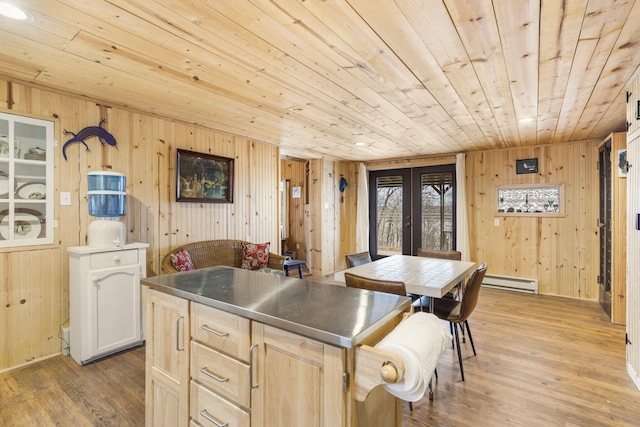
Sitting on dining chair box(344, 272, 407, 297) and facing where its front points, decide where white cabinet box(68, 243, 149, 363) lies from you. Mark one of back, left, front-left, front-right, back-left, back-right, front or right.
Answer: back-left

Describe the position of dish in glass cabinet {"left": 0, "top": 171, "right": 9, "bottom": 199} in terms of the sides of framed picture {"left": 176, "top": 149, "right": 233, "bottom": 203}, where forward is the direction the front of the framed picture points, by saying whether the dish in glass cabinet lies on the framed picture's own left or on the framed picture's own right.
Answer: on the framed picture's own right

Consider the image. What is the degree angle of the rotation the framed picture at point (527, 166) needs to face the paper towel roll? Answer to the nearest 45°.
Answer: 0° — it already faces it

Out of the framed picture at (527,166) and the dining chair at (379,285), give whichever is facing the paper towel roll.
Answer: the framed picture

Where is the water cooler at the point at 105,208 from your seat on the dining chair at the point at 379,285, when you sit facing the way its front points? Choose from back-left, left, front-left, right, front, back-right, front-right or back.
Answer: back-left

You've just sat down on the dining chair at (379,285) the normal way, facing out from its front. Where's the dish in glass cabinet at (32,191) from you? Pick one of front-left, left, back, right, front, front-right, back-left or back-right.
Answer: back-left

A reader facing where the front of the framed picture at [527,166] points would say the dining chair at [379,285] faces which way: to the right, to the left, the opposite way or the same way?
the opposite way

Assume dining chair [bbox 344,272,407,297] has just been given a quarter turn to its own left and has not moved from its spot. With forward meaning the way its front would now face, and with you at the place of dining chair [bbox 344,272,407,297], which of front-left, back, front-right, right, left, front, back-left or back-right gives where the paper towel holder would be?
back-left

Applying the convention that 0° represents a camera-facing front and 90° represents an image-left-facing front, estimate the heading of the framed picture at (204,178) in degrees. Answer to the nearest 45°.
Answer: approximately 315°

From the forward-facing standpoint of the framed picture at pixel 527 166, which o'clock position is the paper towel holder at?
The paper towel holder is roughly at 12 o'clock from the framed picture.

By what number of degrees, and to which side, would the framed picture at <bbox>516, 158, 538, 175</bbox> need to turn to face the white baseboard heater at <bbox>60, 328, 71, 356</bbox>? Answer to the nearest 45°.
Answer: approximately 45° to its right

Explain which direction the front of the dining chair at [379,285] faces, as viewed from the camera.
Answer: facing away from the viewer and to the right of the viewer
